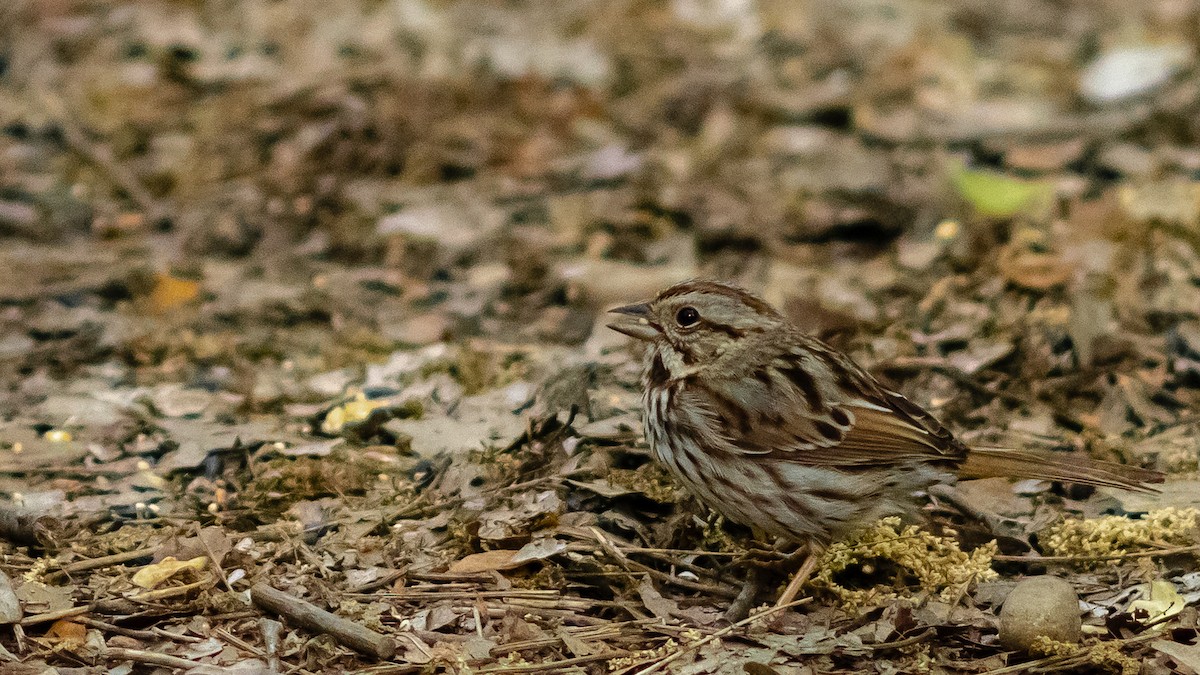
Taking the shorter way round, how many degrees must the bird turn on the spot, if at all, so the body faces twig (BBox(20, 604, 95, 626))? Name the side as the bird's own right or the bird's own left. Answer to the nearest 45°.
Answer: approximately 45° to the bird's own left

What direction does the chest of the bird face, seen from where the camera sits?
to the viewer's left

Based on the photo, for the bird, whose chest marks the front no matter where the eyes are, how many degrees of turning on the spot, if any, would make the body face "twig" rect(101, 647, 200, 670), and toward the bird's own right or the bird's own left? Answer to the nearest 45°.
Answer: approximately 45° to the bird's own left

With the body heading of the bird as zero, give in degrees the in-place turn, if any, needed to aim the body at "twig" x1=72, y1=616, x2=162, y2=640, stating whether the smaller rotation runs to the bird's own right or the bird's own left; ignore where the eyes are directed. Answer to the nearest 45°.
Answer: approximately 45° to the bird's own left

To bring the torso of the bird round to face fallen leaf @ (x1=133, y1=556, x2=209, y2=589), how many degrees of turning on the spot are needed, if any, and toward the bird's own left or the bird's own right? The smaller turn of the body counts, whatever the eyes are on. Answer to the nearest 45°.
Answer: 0° — it already faces it
